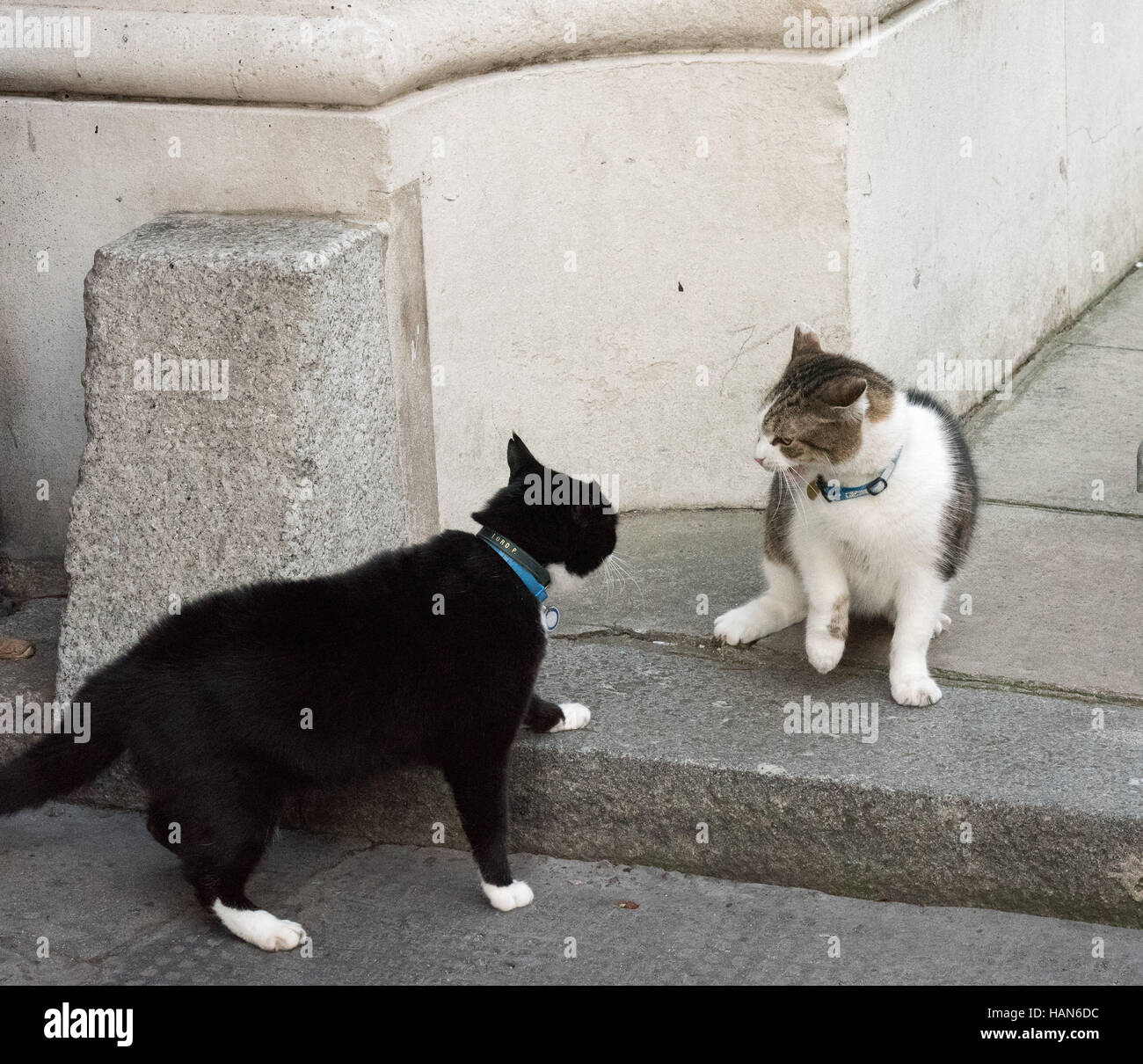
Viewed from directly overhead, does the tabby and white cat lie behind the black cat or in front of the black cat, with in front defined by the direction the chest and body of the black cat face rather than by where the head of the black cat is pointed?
in front

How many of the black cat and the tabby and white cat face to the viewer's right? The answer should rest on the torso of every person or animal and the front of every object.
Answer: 1

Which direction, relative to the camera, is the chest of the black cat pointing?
to the viewer's right

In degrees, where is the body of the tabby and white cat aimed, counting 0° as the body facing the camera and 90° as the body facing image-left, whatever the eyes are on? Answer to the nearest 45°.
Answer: approximately 0°

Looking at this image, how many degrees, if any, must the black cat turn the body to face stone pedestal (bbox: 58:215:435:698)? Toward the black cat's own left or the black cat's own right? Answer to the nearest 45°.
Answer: approximately 90° to the black cat's own left
